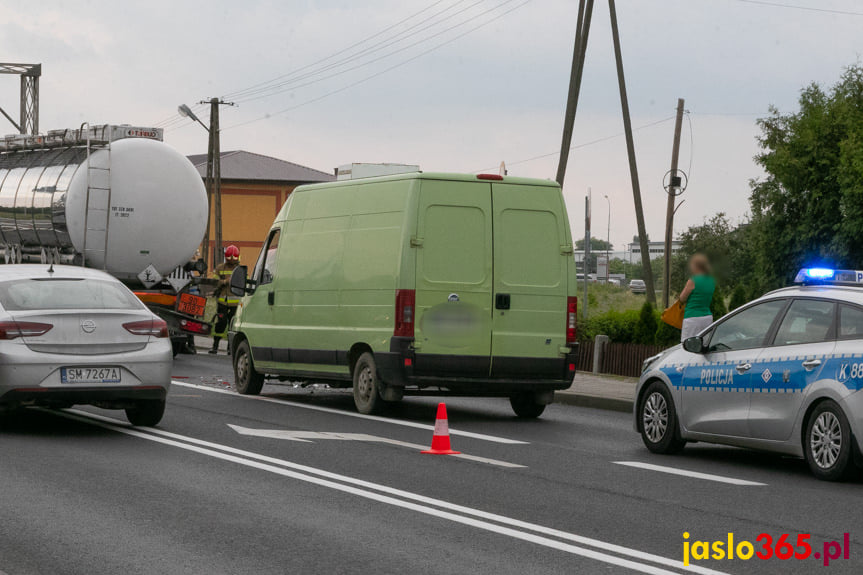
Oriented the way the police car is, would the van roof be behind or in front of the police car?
in front

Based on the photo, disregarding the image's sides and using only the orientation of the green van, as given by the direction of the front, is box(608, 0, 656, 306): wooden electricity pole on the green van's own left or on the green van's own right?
on the green van's own right

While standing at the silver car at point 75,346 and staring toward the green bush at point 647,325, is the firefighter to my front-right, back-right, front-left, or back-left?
front-left

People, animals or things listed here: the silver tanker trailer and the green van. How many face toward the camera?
0

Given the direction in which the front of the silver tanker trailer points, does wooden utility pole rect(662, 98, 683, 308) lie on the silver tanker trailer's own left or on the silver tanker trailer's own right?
on the silver tanker trailer's own right

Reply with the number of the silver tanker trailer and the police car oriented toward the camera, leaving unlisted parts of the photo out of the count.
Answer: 0

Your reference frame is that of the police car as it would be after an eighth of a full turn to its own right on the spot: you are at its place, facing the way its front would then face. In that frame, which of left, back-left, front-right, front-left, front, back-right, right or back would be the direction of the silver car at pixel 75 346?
left

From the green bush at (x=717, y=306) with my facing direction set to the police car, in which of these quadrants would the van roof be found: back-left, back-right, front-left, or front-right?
front-right

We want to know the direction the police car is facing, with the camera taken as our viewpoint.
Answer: facing away from the viewer and to the left of the viewer

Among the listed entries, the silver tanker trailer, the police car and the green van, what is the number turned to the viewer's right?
0
